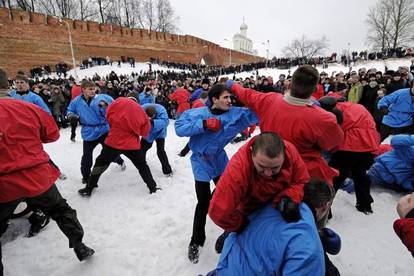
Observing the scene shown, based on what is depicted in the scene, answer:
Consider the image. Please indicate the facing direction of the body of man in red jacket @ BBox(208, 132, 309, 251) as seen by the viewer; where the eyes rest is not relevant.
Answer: toward the camera

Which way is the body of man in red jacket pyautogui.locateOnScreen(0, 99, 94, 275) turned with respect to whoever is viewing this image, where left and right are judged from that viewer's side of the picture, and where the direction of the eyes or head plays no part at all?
facing away from the viewer

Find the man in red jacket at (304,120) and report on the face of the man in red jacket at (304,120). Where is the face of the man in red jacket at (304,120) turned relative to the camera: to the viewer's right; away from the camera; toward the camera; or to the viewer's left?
away from the camera

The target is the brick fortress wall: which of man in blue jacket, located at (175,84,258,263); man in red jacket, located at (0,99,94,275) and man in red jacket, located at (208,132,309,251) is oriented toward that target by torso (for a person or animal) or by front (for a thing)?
man in red jacket, located at (0,99,94,275)

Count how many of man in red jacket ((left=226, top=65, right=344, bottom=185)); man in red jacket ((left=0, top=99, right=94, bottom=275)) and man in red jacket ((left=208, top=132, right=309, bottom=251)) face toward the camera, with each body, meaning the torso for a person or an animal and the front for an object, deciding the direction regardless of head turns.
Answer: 1

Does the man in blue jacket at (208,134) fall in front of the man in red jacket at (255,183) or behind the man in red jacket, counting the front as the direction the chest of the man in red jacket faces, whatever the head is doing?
behind

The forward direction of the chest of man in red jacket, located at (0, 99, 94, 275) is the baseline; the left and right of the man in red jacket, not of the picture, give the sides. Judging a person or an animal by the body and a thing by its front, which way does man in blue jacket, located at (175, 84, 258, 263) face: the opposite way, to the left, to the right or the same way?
the opposite way

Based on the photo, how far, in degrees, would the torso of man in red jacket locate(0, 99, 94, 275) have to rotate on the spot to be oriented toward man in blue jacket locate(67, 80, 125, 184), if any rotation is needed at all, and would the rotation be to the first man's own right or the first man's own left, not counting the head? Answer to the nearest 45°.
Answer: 0° — they already face them

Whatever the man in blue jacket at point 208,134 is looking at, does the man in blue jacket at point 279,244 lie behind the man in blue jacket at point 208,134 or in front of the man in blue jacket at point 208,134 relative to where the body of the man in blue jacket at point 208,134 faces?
in front

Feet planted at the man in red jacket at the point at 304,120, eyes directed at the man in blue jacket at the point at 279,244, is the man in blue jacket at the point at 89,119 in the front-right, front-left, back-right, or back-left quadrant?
back-right

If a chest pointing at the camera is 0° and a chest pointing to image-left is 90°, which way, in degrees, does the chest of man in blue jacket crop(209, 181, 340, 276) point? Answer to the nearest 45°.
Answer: approximately 225°
